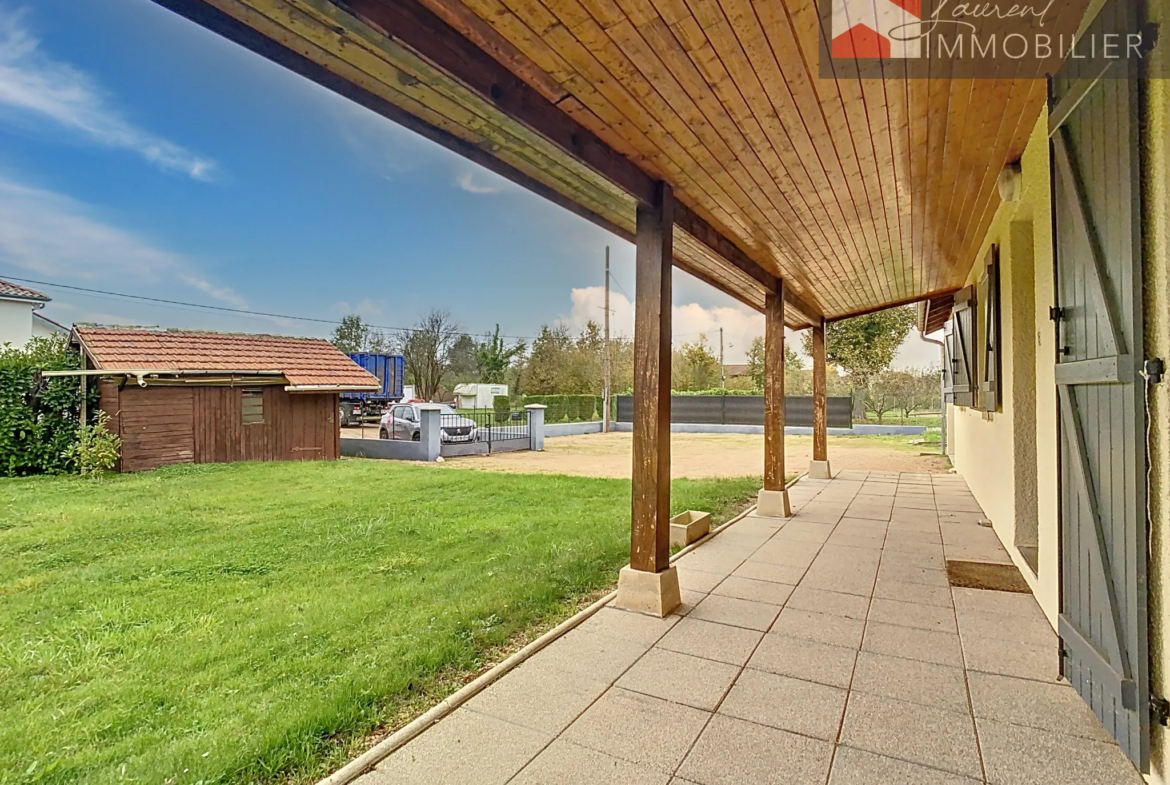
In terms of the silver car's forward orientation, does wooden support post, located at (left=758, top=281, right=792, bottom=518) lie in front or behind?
in front

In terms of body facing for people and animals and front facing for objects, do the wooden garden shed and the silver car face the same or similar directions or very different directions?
same or similar directions

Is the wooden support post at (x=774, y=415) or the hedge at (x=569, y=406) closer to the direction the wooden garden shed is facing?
the wooden support post

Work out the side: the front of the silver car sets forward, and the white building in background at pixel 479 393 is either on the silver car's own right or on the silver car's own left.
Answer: on the silver car's own left

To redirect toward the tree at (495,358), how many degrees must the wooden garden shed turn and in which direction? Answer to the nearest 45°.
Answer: approximately 135° to its left

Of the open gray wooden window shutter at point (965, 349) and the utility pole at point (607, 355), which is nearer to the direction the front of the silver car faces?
the open gray wooden window shutter

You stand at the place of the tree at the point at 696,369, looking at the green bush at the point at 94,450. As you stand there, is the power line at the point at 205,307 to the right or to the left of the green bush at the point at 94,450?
right

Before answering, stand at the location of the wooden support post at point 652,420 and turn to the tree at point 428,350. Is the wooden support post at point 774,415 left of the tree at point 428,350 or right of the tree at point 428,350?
right

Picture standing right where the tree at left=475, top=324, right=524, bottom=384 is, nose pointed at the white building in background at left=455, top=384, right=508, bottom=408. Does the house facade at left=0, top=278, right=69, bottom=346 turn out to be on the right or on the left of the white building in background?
right

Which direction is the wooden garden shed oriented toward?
toward the camera

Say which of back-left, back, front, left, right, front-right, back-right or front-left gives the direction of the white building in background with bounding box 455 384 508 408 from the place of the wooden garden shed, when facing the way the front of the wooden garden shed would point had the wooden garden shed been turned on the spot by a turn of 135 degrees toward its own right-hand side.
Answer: right

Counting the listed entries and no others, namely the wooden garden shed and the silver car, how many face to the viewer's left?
0

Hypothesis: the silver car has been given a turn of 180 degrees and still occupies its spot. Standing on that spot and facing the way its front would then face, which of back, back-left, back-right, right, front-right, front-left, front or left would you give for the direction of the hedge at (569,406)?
right

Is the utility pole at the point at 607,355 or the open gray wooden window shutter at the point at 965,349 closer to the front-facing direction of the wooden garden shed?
the open gray wooden window shutter

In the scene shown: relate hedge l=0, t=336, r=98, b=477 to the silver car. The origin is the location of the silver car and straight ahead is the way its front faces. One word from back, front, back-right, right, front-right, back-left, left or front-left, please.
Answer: right

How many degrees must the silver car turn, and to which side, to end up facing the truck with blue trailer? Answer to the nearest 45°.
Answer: approximately 135° to its left

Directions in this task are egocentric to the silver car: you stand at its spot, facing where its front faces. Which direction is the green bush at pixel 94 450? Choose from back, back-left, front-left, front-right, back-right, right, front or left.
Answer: right
